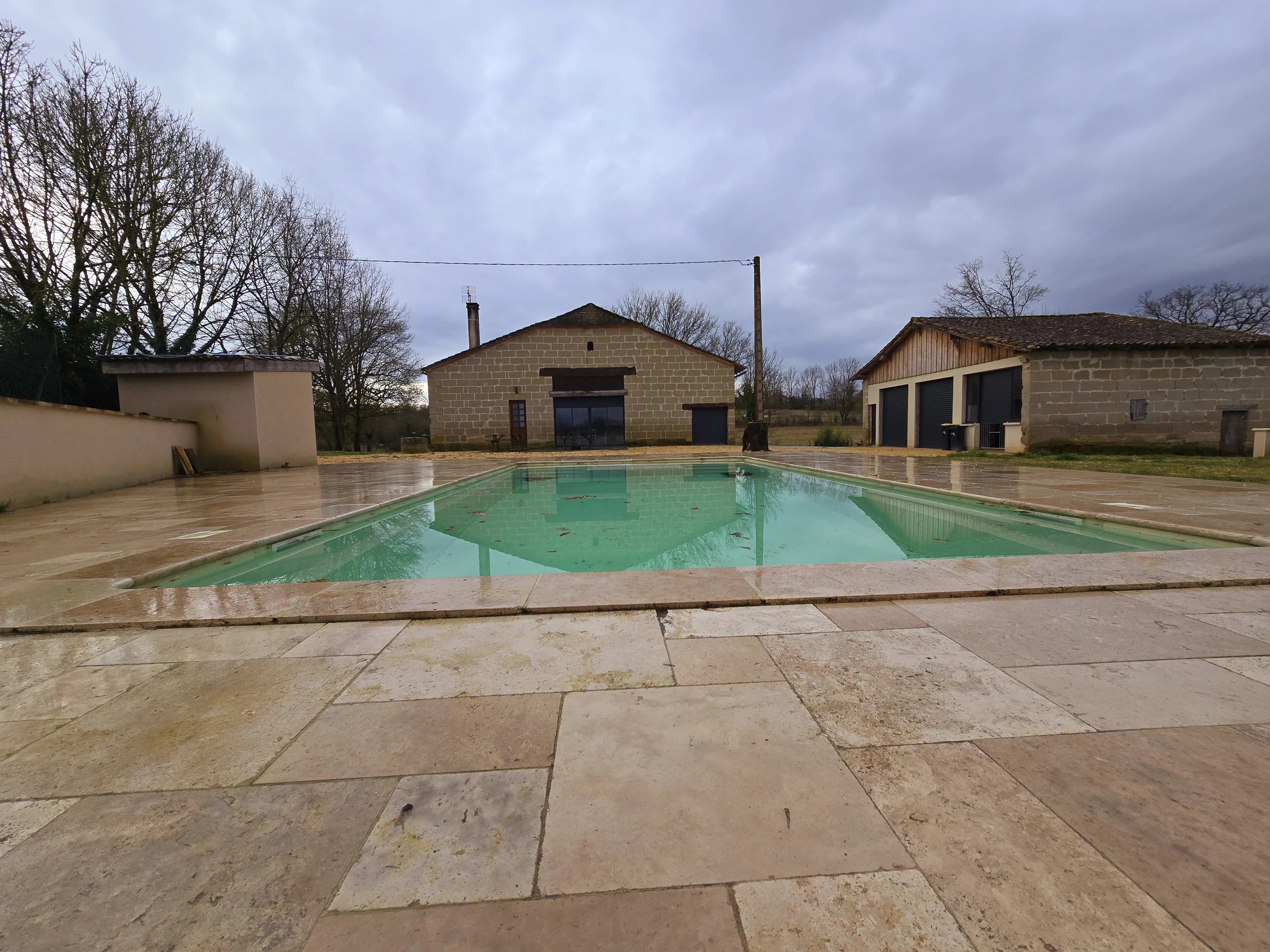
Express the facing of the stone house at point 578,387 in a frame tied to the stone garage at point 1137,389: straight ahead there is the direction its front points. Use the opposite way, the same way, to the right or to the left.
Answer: to the left

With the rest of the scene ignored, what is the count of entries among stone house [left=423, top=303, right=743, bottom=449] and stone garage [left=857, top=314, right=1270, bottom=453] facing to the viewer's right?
0

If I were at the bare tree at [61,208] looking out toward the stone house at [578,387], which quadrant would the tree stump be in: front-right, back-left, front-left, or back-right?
front-right

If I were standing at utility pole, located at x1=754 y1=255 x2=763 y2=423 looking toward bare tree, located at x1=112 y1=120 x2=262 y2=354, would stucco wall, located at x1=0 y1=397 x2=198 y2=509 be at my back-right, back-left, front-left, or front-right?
front-left

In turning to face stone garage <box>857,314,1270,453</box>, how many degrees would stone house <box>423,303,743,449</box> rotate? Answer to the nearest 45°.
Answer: approximately 45° to its left

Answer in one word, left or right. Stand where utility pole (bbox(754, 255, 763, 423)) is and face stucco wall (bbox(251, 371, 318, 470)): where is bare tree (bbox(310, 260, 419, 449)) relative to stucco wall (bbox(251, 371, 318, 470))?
right

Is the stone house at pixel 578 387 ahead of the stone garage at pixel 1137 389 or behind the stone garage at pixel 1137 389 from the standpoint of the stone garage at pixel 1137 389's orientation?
ahead

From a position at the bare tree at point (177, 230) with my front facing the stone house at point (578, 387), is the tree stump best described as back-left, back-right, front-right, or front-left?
front-right

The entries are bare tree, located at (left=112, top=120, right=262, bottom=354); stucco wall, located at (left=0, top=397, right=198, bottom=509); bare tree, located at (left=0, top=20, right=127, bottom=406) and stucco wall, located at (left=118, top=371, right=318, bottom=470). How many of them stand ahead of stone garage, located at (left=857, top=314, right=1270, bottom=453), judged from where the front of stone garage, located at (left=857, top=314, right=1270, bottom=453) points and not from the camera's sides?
4

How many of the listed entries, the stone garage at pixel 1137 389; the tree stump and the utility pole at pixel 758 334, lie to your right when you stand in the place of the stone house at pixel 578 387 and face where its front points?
0

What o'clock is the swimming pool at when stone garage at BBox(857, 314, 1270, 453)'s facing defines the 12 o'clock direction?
The swimming pool is roughly at 11 o'clock from the stone garage.

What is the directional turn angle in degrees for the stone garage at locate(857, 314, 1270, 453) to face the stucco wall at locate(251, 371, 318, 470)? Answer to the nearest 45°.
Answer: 0° — it already faces it

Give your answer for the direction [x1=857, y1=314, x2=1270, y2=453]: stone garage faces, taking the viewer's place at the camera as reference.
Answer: facing the viewer and to the left of the viewer

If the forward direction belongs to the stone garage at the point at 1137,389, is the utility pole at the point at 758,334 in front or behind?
in front

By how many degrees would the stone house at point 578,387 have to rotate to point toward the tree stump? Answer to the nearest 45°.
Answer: approximately 45° to its left

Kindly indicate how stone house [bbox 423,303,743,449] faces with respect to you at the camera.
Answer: facing the viewer

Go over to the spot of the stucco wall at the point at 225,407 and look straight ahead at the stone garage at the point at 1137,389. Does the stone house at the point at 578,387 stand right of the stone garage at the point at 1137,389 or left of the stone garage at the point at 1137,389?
left
